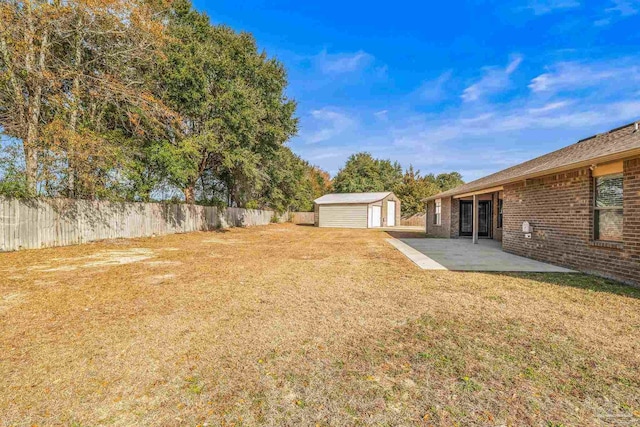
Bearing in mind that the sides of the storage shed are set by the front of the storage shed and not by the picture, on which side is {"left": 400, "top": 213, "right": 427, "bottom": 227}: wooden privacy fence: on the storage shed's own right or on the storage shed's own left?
on the storage shed's own left

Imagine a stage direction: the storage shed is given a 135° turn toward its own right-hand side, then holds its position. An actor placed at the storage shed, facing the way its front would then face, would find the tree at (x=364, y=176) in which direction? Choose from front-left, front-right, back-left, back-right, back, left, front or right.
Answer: right

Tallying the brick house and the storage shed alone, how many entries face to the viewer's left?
1

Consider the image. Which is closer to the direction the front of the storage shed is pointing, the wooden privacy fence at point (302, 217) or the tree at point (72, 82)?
the tree

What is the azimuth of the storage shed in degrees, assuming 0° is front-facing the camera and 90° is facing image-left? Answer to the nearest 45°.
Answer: approximately 315°
